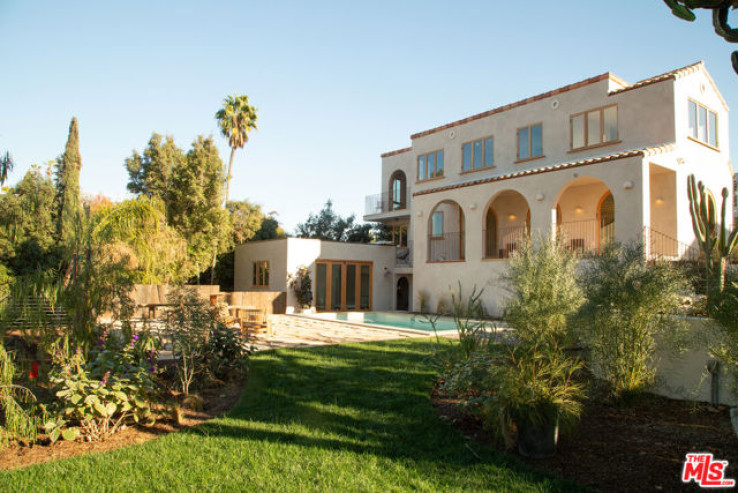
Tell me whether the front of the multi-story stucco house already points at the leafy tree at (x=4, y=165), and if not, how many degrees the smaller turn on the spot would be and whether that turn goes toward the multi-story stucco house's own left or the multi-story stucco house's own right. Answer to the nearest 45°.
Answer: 0° — it already faces it

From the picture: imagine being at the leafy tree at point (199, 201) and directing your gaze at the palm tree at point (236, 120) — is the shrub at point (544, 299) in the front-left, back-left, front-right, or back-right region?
back-right

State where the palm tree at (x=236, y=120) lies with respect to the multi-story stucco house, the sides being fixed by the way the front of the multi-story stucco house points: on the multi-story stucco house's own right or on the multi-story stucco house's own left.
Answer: on the multi-story stucco house's own right

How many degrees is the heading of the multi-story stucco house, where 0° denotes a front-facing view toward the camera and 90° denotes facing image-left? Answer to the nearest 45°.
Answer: approximately 45°

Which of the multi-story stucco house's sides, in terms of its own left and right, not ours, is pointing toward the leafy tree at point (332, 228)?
right

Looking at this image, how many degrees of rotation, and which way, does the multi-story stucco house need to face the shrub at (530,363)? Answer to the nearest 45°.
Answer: approximately 45° to its left
